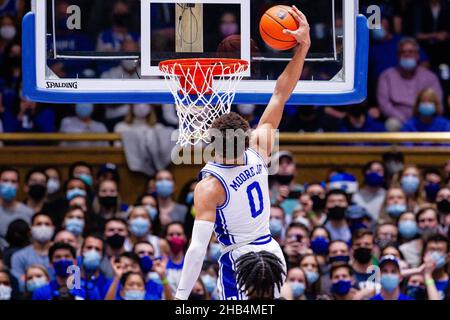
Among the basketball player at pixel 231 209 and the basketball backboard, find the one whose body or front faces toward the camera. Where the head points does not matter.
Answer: the basketball backboard

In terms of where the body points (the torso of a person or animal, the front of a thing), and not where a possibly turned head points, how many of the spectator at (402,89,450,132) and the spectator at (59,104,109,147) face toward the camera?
2

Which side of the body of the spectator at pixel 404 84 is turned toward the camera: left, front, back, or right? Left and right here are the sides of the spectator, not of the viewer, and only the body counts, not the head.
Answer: front

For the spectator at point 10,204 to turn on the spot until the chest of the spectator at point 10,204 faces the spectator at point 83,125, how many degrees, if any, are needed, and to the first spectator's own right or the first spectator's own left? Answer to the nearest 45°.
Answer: approximately 135° to the first spectator's own left

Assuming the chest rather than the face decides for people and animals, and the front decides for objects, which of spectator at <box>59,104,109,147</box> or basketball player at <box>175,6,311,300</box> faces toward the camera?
the spectator

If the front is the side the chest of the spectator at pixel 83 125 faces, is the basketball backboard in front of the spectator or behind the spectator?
in front

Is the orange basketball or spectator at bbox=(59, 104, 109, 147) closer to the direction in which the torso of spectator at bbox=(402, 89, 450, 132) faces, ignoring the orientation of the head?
the orange basketball

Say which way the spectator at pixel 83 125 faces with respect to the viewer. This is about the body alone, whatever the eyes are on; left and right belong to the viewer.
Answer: facing the viewer

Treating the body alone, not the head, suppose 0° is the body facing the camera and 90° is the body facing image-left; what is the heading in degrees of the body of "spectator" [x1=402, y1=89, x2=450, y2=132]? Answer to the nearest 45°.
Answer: approximately 0°

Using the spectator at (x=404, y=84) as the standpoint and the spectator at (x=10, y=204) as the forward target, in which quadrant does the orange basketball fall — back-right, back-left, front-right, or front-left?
front-left

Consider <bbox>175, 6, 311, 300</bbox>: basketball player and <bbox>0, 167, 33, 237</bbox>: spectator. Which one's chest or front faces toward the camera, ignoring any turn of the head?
the spectator

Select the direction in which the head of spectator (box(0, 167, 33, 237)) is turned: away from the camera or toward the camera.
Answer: toward the camera

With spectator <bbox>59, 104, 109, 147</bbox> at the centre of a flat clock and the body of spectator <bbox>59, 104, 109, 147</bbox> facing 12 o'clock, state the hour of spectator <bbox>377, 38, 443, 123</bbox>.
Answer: spectator <bbox>377, 38, 443, 123</bbox> is roughly at 9 o'clock from spectator <bbox>59, 104, 109, 147</bbox>.
